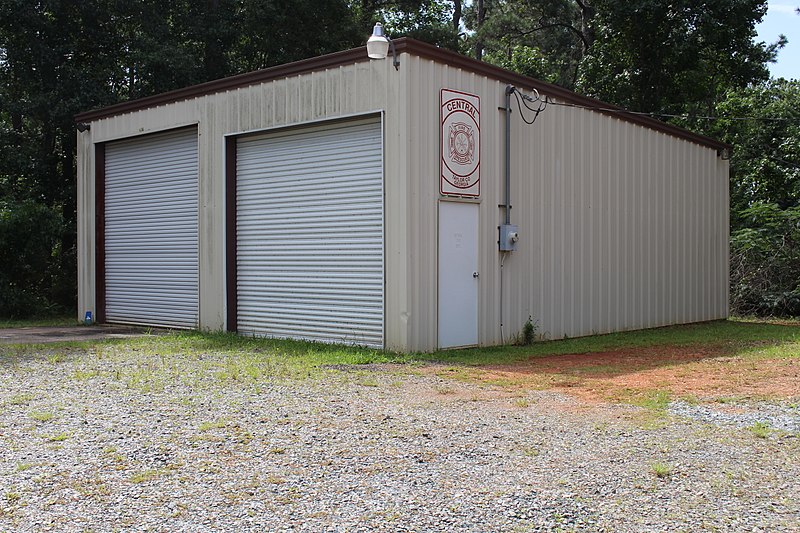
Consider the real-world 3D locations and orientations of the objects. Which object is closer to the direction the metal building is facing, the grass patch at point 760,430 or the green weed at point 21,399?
the green weed

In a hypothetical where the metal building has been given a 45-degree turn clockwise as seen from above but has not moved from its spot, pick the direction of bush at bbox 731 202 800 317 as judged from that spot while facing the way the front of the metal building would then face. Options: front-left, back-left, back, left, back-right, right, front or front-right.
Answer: back-right

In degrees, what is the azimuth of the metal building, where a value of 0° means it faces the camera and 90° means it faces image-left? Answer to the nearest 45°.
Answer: approximately 45°

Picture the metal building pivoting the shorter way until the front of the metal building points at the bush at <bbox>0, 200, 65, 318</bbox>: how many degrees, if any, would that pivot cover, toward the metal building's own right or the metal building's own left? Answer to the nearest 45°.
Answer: approximately 90° to the metal building's own right

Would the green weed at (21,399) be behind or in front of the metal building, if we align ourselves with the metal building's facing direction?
in front

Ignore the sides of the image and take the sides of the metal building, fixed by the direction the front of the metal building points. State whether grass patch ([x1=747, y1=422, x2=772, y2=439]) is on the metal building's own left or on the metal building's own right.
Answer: on the metal building's own left
